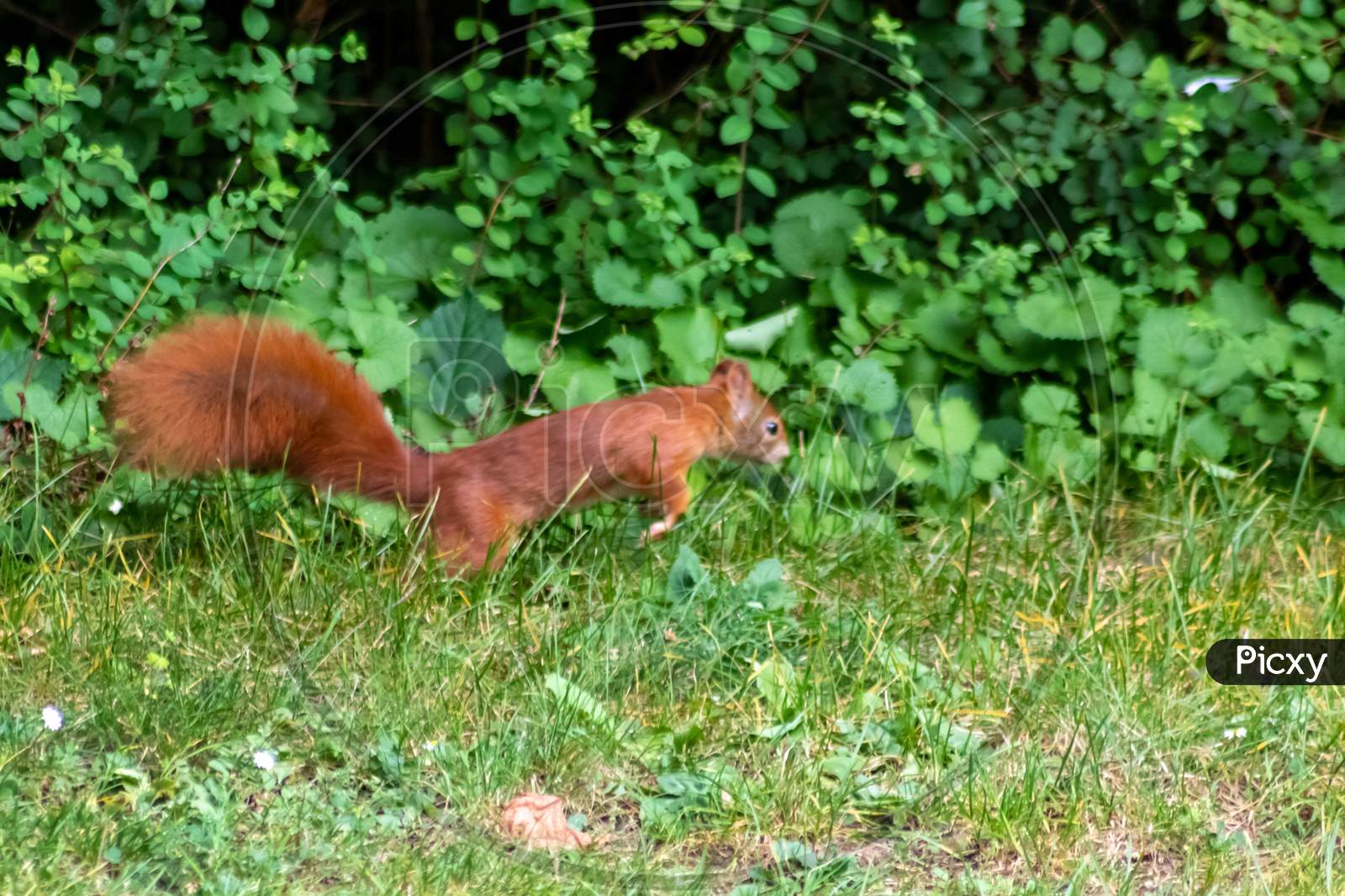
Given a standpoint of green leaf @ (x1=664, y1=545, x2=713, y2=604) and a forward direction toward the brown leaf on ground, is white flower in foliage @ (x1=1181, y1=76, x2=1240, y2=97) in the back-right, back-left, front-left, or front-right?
back-left

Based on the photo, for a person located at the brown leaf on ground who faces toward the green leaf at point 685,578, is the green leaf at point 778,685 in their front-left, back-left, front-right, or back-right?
front-right

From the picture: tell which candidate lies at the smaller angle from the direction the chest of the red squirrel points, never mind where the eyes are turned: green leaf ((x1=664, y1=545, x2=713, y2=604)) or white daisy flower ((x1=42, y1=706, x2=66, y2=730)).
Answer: the green leaf

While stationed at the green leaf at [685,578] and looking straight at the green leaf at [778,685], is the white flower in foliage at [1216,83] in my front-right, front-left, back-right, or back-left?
back-left

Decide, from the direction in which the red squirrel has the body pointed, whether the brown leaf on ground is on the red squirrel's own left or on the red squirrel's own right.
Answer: on the red squirrel's own right

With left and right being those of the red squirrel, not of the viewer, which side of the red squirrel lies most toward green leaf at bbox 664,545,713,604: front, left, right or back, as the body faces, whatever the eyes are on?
front

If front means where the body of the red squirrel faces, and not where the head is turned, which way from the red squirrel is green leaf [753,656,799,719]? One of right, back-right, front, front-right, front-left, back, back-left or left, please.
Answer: front-right

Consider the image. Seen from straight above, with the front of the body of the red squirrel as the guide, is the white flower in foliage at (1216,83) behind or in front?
in front

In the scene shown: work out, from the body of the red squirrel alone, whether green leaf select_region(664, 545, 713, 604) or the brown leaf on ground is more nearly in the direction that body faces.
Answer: the green leaf

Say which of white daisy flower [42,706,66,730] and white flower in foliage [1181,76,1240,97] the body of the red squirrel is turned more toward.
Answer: the white flower in foliage

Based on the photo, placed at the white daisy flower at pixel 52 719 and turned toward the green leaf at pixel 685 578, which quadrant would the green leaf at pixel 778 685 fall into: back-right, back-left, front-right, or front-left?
front-right

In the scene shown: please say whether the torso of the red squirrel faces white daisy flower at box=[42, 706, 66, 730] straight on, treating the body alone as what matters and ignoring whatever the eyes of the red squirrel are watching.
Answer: no

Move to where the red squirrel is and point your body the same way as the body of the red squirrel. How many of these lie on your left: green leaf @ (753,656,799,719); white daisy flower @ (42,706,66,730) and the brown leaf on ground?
0

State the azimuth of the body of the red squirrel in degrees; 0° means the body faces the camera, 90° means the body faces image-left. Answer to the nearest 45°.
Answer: approximately 270°
